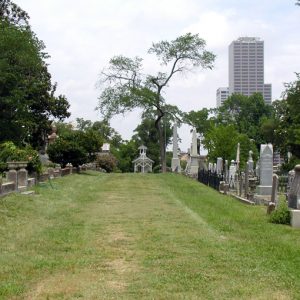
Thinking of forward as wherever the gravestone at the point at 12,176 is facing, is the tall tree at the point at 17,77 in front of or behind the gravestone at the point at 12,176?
behind

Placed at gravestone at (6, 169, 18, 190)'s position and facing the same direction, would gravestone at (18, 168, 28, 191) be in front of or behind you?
behind

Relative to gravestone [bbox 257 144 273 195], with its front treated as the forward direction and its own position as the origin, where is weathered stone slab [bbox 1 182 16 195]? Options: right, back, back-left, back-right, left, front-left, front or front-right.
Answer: front-right

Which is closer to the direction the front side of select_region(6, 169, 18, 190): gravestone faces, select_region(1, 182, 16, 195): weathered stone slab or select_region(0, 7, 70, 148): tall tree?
the weathered stone slab

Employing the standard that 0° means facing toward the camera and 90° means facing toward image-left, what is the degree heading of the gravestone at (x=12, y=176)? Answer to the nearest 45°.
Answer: approximately 0°

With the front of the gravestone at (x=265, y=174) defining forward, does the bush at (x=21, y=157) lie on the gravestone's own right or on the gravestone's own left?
on the gravestone's own right

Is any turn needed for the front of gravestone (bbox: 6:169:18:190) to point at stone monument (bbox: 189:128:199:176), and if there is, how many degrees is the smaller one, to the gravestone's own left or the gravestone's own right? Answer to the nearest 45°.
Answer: approximately 135° to the gravestone's own left

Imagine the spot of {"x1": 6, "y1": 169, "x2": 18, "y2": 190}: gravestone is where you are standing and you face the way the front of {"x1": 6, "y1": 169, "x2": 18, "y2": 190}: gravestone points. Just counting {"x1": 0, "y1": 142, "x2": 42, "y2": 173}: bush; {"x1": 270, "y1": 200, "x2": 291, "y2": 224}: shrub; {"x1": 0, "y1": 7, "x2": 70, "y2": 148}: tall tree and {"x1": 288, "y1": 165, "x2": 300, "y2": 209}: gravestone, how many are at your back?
2

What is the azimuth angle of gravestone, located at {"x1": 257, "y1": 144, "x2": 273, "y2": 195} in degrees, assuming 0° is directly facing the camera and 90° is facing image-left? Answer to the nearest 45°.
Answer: approximately 0°

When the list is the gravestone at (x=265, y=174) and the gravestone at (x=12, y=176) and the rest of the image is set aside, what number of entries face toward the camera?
2

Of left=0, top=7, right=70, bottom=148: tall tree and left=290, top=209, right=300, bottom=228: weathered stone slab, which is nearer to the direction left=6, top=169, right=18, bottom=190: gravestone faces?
the weathered stone slab

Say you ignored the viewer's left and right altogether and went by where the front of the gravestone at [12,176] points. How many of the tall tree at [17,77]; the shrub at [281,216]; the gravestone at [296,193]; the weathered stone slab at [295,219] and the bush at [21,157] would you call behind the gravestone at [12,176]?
2

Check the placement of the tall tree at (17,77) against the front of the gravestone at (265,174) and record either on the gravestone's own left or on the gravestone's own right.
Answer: on the gravestone's own right
